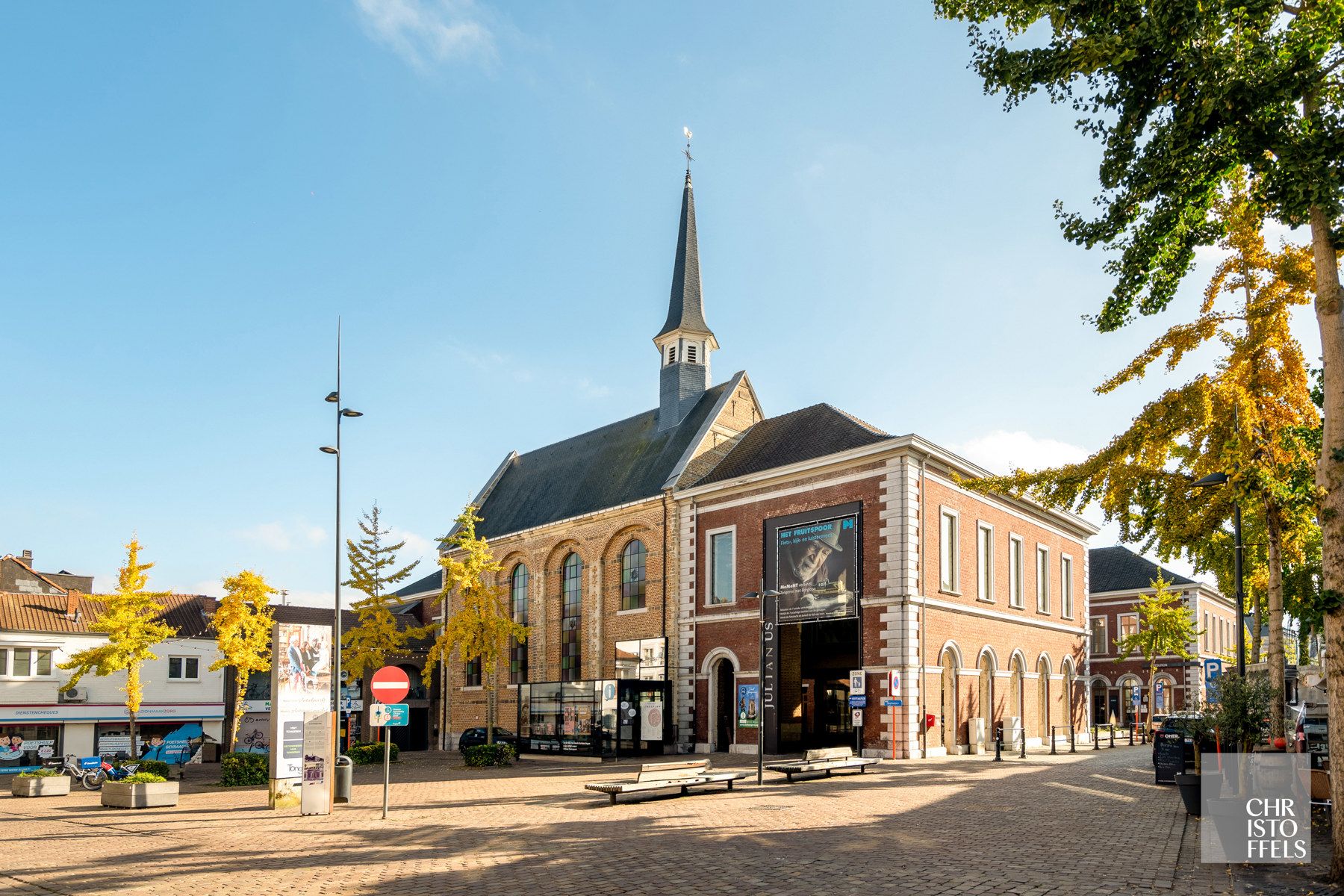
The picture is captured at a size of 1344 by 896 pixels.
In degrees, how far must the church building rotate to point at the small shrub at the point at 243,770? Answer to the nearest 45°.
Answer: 0° — it already faces it

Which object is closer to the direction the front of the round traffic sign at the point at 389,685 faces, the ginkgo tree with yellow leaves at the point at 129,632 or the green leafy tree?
the green leafy tree

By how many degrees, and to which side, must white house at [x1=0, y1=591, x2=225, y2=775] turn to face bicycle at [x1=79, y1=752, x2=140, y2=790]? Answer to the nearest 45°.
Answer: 0° — it already faces it

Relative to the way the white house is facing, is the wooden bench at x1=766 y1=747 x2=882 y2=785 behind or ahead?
ahead

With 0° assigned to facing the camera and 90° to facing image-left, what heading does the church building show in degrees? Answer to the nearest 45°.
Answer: approximately 45°

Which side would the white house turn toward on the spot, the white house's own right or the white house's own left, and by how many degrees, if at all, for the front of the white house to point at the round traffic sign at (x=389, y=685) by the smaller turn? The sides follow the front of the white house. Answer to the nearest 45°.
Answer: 0° — it already faces it

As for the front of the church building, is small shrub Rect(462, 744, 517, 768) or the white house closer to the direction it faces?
the small shrub

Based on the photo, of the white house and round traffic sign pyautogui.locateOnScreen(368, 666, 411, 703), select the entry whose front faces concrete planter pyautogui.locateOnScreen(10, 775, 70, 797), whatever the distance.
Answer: the white house

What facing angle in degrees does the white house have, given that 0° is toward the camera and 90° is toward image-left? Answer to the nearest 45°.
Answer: approximately 0°
